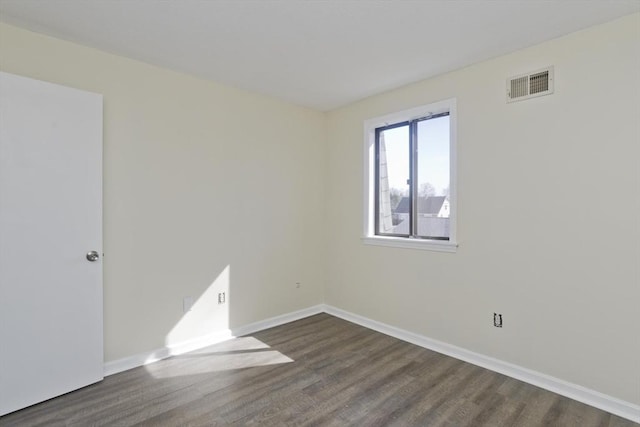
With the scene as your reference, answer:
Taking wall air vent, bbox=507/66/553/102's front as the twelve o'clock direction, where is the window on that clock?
The window is roughly at 2 o'clock from the wall air vent.

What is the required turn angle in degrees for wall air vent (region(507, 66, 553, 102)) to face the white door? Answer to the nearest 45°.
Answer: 0° — it already faces it

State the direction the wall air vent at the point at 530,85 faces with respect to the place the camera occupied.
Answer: facing the viewer and to the left of the viewer

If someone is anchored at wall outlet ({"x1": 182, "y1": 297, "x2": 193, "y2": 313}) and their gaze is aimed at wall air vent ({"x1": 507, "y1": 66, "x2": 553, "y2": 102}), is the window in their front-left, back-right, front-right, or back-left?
front-left

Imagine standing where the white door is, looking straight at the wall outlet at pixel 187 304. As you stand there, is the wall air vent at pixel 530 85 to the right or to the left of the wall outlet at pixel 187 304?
right

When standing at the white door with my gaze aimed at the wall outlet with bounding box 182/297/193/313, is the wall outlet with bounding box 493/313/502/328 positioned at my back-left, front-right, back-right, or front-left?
front-right

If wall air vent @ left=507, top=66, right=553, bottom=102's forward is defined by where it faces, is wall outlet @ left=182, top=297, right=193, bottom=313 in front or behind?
in front

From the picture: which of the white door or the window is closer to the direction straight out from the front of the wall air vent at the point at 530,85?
the white door
